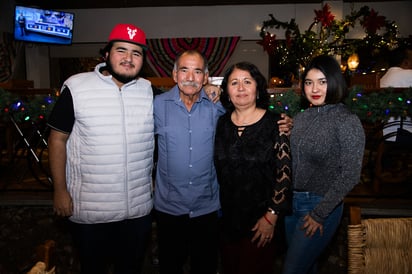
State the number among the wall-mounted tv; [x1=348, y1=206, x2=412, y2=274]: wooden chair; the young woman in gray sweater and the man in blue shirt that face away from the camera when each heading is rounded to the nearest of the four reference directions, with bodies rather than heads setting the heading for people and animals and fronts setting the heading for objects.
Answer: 1

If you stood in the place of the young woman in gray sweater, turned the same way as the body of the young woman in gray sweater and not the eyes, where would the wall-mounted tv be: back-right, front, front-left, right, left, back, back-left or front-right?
right

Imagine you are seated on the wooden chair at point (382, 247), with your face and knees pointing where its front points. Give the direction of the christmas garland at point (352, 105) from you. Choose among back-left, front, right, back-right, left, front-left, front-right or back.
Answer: front

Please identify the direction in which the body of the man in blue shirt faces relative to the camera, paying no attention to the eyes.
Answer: toward the camera

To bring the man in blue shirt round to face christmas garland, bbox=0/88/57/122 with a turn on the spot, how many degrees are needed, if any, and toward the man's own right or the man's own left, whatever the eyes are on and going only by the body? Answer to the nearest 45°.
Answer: approximately 135° to the man's own right

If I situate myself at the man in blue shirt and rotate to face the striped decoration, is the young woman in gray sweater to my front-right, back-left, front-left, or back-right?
back-right

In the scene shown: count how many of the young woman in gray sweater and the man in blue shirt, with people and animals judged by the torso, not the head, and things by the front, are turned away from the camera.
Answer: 0

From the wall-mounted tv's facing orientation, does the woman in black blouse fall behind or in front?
in front

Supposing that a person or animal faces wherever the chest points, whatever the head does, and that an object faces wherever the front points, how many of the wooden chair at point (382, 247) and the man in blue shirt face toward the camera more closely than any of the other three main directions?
1

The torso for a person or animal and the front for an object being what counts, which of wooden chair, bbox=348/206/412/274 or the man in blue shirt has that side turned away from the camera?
the wooden chair

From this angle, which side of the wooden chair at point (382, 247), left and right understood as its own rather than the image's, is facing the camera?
back
